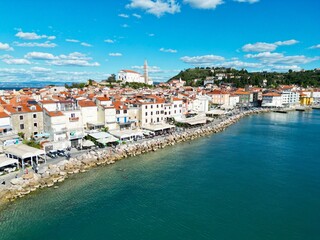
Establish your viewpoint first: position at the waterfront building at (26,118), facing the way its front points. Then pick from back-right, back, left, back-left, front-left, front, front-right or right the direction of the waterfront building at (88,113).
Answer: front-left

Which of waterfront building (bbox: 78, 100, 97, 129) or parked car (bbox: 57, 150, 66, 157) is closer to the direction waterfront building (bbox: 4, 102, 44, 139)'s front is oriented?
the parked car

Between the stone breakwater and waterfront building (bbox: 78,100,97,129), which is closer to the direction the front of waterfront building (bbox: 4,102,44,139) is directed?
the stone breakwater

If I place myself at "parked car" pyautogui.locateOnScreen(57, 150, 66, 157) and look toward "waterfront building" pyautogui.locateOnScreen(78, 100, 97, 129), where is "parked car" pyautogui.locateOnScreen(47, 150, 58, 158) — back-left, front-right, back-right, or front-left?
back-left

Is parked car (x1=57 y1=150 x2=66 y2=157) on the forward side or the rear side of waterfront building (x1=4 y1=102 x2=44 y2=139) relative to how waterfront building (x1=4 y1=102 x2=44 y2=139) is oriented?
on the forward side

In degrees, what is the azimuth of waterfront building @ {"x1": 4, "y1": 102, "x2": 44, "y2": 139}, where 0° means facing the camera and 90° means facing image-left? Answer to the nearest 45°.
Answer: approximately 315°

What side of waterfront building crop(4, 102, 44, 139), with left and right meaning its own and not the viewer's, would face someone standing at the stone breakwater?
front

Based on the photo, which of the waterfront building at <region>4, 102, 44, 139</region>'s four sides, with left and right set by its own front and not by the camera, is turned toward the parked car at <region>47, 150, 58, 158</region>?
front
